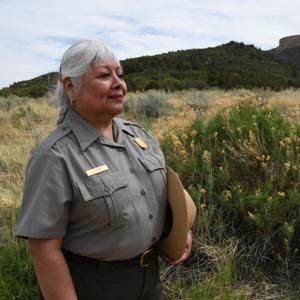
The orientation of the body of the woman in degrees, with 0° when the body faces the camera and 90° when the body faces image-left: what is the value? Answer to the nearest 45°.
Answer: approximately 315°

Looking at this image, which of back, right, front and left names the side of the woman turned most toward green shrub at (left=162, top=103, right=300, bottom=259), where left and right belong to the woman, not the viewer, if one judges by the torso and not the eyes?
left

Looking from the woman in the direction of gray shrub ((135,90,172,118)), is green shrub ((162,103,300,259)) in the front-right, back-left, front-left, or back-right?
front-right

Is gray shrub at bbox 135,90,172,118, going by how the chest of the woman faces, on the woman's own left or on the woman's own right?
on the woman's own left

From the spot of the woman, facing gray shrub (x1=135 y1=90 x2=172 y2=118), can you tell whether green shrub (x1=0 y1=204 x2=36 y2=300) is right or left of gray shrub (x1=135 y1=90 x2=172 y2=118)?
left
